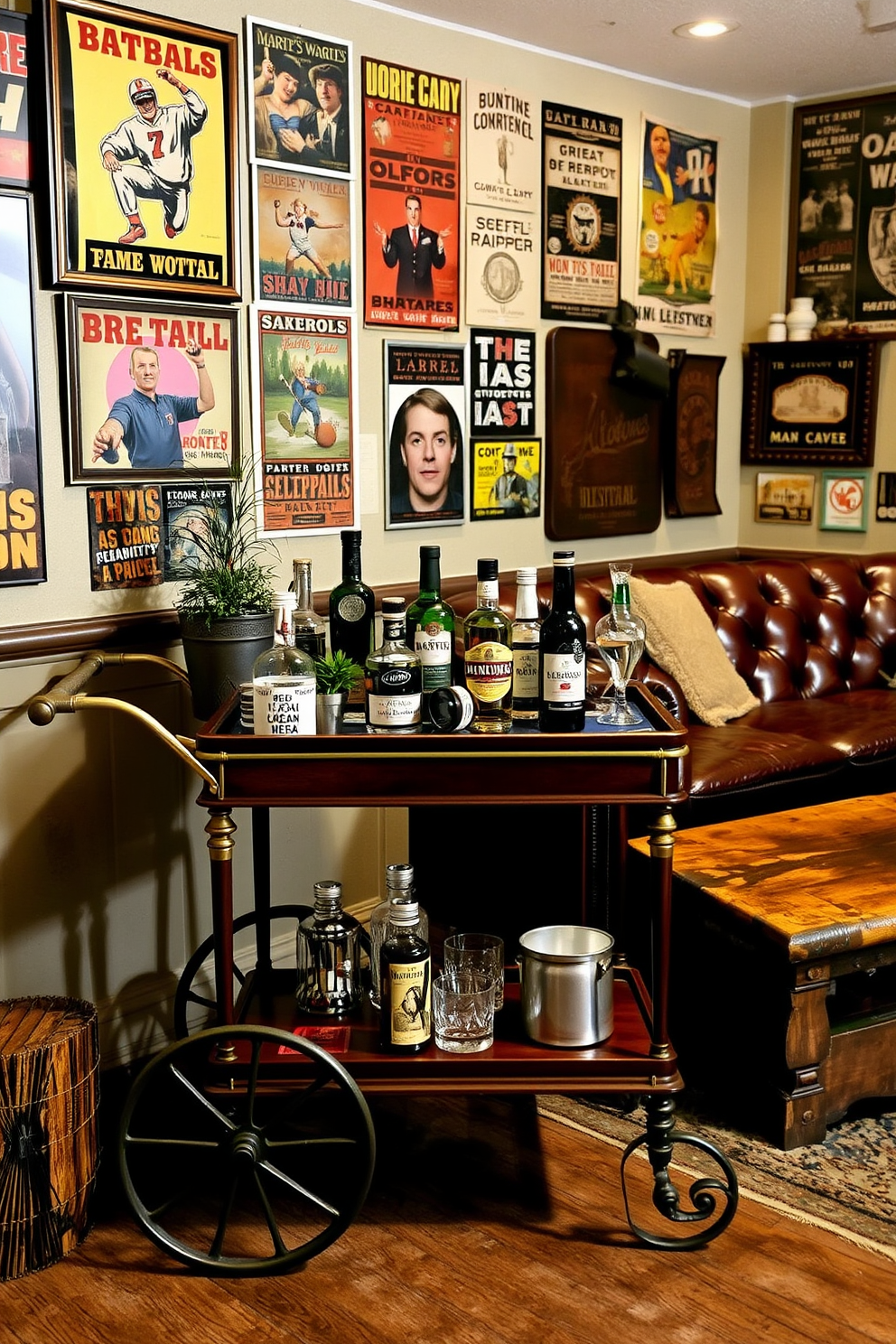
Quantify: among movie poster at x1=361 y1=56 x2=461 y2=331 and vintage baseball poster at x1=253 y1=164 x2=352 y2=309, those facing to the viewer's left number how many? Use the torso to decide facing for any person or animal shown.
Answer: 0

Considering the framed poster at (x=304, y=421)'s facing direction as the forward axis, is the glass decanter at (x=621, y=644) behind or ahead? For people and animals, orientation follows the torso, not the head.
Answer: ahead

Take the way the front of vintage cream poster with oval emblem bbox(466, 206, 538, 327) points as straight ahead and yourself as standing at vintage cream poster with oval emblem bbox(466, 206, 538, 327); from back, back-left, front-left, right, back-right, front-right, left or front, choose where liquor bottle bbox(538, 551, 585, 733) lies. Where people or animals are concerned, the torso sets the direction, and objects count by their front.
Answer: front-right

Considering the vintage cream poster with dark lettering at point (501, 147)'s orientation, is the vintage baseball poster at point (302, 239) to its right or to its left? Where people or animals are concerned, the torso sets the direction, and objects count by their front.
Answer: on its right

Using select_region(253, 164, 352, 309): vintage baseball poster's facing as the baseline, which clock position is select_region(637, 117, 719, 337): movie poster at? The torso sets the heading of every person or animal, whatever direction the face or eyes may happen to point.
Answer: The movie poster is roughly at 9 o'clock from the vintage baseball poster.

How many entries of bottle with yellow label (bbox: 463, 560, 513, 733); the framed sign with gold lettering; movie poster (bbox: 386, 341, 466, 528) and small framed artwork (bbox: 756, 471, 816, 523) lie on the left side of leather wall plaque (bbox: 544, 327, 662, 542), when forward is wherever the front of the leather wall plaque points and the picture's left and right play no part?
2

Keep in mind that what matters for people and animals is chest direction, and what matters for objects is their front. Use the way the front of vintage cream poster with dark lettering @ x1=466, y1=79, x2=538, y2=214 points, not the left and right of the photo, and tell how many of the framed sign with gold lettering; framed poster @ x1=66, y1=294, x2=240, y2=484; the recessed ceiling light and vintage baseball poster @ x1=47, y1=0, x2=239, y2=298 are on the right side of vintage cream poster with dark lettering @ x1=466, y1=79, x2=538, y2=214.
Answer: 2

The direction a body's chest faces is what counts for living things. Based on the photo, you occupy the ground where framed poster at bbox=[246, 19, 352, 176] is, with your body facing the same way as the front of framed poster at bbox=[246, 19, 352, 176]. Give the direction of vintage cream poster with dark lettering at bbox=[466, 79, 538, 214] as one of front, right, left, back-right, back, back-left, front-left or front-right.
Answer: left

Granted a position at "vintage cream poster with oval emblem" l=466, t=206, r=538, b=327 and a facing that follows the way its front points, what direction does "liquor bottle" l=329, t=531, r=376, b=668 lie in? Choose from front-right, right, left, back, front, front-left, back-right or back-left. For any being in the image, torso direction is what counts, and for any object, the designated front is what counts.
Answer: front-right

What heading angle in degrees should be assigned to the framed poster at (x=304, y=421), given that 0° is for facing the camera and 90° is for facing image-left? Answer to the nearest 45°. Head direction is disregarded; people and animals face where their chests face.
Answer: approximately 315°
